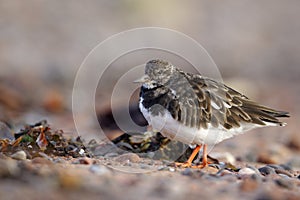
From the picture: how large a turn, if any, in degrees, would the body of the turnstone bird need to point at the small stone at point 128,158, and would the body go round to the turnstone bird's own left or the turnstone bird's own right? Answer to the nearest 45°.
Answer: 0° — it already faces it

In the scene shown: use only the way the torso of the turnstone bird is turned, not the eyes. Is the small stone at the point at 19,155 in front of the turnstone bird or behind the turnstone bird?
in front

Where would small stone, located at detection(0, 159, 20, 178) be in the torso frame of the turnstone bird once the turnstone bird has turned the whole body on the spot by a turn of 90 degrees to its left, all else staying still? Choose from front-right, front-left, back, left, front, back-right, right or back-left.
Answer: front-right

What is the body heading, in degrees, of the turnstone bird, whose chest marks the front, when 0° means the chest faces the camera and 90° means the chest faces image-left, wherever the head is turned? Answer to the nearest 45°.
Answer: approximately 90°
